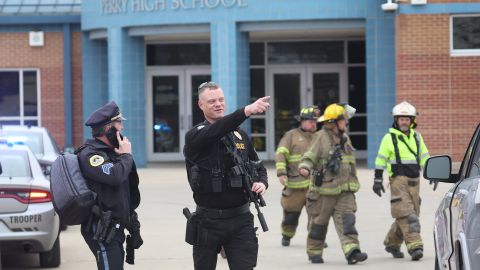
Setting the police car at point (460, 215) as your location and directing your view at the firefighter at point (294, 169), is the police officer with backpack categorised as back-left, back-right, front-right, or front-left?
front-left

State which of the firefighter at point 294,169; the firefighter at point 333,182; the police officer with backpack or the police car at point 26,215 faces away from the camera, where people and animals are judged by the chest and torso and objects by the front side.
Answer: the police car

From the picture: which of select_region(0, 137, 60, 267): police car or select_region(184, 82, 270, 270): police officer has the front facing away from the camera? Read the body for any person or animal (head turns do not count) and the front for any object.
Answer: the police car

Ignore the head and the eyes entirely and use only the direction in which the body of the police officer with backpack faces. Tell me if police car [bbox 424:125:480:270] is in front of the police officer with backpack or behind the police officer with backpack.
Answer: in front

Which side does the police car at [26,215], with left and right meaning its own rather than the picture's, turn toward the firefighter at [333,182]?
right

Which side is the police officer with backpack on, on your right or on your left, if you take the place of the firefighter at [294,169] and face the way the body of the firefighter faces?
on your right

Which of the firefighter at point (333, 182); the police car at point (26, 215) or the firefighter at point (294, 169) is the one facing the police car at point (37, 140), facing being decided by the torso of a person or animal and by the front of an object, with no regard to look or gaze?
the police car at point (26, 215)

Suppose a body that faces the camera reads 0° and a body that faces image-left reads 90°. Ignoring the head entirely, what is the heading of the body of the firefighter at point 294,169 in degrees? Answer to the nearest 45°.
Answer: approximately 315°

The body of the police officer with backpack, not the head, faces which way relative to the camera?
to the viewer's right

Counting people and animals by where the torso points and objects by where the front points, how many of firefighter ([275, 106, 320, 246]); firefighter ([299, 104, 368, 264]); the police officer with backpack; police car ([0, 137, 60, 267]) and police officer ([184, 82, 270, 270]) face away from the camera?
1

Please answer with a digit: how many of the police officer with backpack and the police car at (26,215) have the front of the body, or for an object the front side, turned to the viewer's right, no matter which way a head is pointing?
1

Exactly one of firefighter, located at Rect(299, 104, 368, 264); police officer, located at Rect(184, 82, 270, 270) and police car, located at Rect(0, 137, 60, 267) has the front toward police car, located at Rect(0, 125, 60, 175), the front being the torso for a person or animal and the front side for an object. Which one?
police car, located at Rect(0, 137, 60, 267)

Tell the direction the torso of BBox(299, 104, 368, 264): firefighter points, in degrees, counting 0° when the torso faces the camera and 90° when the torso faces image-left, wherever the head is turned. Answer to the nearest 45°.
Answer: approximately 315°

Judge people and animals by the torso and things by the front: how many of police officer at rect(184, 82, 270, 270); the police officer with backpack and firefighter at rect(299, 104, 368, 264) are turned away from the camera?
0

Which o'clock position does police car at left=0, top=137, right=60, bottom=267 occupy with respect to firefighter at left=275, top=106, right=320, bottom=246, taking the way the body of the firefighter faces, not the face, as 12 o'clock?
The police car is roughly at 3 o'clock from the firefighter.

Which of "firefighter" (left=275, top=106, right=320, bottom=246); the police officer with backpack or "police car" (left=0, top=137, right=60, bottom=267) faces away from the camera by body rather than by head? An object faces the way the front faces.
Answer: the police car

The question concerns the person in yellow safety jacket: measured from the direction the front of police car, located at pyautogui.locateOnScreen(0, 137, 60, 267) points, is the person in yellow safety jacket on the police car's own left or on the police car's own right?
on the police car's own right

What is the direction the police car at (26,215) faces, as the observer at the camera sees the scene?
facing away from the viewer
